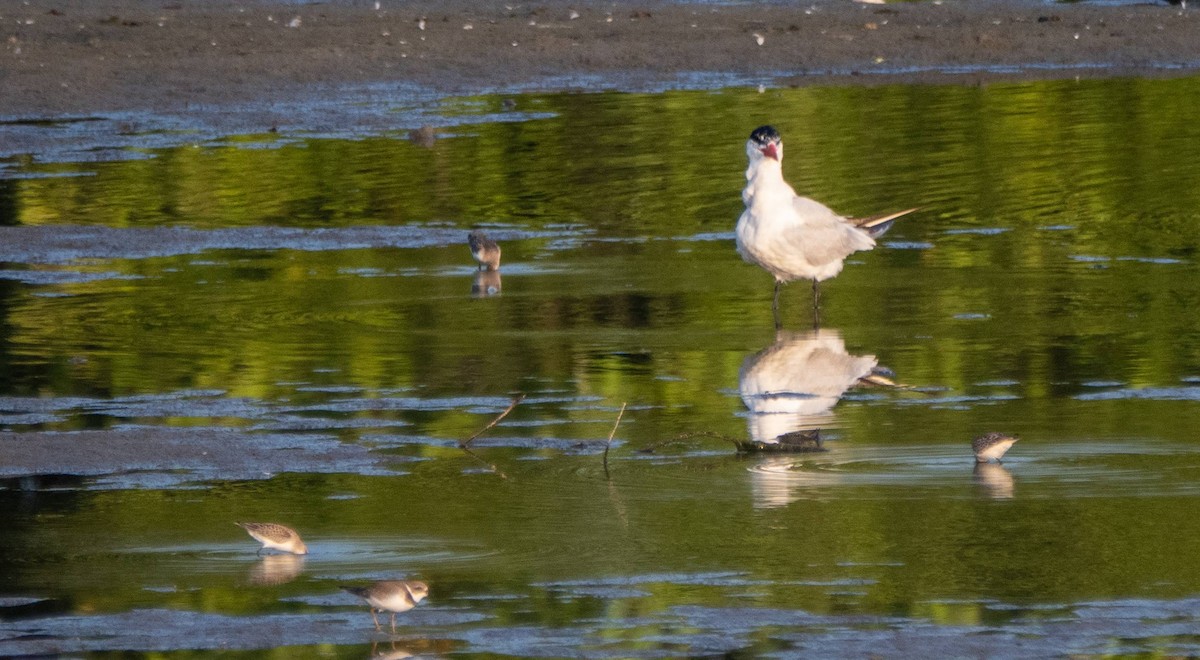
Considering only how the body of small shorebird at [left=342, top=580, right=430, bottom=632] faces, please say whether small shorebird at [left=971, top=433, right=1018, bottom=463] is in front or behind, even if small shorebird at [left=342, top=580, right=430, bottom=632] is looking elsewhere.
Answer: in front

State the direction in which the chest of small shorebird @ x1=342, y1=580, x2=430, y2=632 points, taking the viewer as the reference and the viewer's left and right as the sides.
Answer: facing to the right of the viewer

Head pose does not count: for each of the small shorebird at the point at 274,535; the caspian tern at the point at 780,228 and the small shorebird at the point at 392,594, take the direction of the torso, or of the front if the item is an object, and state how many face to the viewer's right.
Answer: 2

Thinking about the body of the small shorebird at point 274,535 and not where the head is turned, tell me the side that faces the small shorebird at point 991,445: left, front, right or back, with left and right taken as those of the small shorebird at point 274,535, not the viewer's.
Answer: front

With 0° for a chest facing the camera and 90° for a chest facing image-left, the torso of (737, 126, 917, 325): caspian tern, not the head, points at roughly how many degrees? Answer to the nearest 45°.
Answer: approximately 45°

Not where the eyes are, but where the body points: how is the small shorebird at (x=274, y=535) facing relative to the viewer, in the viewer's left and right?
facing to the right of the viewer

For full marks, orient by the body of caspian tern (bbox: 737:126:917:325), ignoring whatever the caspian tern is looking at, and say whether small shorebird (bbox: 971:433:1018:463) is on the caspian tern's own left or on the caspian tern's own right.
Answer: on the caspian tern's own left

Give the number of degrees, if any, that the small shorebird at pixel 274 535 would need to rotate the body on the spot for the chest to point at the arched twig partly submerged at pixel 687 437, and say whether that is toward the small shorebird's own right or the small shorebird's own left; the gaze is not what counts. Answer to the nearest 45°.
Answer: approximately 45° to the small shorebird's own left

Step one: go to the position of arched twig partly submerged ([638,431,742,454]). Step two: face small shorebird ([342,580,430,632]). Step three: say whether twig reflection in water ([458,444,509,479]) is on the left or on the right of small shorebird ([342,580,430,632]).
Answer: right
